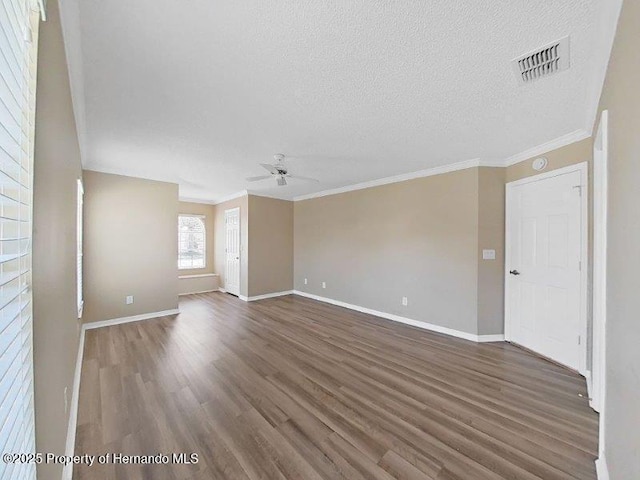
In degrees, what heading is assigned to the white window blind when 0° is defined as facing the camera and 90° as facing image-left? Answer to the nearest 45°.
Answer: approximately 270°

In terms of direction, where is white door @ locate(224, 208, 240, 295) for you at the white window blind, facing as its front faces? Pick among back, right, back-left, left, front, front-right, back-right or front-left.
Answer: front-left

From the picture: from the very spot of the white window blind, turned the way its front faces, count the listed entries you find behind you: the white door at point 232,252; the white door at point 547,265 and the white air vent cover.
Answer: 0

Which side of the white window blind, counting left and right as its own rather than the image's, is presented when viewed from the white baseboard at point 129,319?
left

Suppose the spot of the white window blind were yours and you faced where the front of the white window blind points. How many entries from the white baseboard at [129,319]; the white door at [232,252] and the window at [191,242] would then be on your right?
0

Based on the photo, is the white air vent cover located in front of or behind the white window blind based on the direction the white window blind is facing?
in front

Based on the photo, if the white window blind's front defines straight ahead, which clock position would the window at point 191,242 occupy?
The window is roughly at 10 o'clock from the white window blind.
